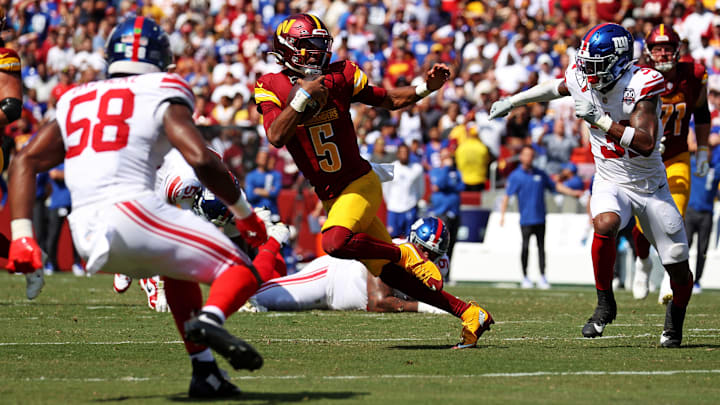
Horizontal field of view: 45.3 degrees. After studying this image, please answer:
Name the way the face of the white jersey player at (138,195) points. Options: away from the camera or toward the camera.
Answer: away from the camera

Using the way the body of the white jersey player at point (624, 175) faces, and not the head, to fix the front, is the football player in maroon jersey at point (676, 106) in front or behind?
behind

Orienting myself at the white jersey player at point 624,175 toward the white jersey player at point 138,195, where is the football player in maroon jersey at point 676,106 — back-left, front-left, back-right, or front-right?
back-right

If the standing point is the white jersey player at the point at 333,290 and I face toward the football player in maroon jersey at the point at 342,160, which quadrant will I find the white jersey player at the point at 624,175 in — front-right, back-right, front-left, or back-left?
front-left

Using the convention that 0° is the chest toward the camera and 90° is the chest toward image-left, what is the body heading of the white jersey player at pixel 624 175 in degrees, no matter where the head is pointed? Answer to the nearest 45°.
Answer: approximately 45°

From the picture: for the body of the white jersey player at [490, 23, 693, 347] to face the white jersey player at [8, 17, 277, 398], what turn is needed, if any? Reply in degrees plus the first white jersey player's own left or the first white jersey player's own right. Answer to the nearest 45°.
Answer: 0° — they already face them

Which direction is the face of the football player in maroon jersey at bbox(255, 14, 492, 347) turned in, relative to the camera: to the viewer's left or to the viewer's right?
to the viewer's right

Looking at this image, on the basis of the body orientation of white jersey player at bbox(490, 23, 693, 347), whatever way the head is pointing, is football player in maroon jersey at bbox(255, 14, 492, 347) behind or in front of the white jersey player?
in front

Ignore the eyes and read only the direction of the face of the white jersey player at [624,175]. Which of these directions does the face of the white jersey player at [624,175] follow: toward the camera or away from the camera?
toward the camera

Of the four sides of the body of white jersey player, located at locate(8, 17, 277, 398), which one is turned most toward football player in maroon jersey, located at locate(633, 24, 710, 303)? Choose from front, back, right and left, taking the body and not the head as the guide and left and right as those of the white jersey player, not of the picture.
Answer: front
